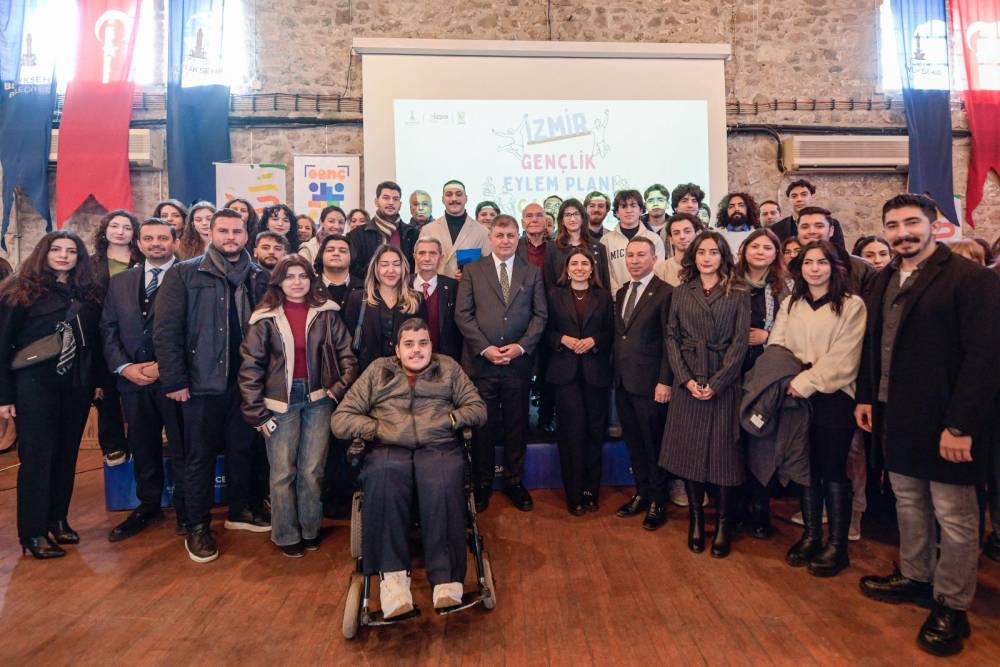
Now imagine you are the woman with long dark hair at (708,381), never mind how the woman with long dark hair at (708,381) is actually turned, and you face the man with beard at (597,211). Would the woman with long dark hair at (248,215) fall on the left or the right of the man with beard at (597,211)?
left

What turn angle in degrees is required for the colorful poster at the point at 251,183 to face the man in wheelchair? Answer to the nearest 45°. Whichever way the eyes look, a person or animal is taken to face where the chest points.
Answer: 0° — it already faces them

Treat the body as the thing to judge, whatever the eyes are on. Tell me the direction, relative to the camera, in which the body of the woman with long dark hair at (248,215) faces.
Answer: toward the camera

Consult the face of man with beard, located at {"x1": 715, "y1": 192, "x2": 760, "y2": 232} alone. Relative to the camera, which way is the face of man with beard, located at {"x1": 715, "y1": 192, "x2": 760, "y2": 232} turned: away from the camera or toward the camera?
toward the camera

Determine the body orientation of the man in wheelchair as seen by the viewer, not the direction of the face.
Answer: toward the camera

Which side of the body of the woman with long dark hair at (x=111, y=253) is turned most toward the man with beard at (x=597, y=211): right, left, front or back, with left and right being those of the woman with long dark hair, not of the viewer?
left

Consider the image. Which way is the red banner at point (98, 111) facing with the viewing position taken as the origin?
facing the viewer

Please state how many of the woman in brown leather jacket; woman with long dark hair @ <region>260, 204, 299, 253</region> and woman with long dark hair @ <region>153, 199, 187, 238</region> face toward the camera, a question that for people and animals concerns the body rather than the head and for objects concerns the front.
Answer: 3

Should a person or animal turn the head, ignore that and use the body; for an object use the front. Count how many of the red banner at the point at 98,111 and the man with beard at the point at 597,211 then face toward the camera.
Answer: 2

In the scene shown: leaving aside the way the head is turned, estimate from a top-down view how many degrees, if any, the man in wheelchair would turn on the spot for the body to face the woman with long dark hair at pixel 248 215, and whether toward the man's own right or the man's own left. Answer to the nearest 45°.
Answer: approximately 135° to the man's own right

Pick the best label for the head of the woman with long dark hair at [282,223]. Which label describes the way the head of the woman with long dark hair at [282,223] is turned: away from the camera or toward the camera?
toward the camera

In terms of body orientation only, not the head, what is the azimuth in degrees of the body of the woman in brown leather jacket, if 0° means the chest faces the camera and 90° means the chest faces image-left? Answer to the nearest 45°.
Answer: approximately 0°

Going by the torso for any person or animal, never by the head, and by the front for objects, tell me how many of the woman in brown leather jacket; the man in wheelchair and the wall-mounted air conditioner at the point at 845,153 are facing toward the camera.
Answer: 3

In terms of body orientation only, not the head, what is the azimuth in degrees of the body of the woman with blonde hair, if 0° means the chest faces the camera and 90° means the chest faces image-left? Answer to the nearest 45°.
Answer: approximately 0°

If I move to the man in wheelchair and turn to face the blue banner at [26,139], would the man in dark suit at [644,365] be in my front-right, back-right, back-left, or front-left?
back-right
